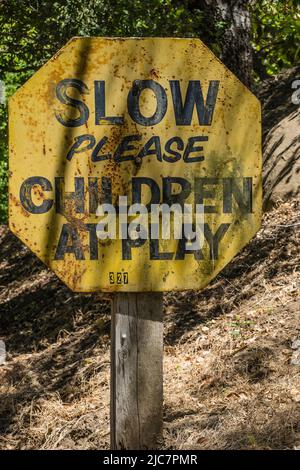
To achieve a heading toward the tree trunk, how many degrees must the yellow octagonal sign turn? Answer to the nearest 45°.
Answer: approximately 180°

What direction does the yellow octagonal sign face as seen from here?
toward the camera
